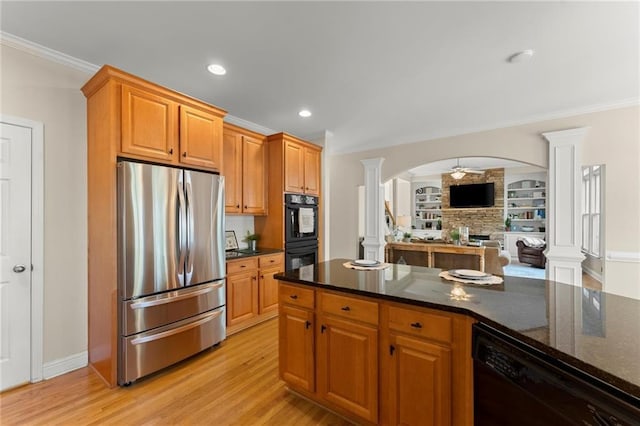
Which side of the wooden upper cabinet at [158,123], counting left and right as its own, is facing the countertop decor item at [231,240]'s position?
left

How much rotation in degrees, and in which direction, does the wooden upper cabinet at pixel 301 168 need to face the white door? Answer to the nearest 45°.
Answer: approximately 90° to its right

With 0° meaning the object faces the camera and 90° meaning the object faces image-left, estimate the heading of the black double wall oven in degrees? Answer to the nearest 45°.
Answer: approximately 315°

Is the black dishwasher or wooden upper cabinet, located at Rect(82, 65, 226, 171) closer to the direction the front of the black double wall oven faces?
the black dishwasher

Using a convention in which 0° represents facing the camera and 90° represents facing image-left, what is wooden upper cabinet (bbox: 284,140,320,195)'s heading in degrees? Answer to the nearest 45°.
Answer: approximately 315°

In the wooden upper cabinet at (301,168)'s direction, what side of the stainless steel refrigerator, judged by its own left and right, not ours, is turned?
left

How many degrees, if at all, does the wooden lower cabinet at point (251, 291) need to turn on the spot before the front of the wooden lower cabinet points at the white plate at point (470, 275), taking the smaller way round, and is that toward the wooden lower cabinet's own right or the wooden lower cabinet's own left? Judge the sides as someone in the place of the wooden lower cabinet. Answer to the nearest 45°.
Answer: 0° — it already faces it

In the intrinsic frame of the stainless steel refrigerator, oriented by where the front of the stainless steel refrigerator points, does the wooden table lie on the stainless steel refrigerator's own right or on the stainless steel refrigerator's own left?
on the stainless steel refrigerator's own left

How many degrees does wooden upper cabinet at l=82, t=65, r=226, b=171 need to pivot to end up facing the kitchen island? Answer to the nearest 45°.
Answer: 0° — it already faces it
